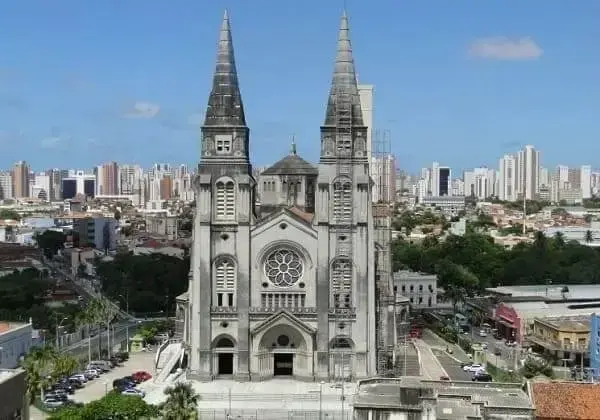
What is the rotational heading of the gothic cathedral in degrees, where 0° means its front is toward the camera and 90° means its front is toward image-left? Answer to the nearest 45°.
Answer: approximately 0°

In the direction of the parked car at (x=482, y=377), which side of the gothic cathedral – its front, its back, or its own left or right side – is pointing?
left

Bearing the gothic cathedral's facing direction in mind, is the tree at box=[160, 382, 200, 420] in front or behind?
in front

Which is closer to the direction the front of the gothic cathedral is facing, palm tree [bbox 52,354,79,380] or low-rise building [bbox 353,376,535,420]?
the low-rise building

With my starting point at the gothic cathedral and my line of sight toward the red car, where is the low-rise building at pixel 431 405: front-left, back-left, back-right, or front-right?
back-left

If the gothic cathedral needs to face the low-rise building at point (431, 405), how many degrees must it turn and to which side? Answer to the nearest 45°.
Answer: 0° — it already faces it

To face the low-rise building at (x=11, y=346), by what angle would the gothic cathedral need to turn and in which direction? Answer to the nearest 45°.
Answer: approximately 90° to its right

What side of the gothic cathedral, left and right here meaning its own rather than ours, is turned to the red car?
right
